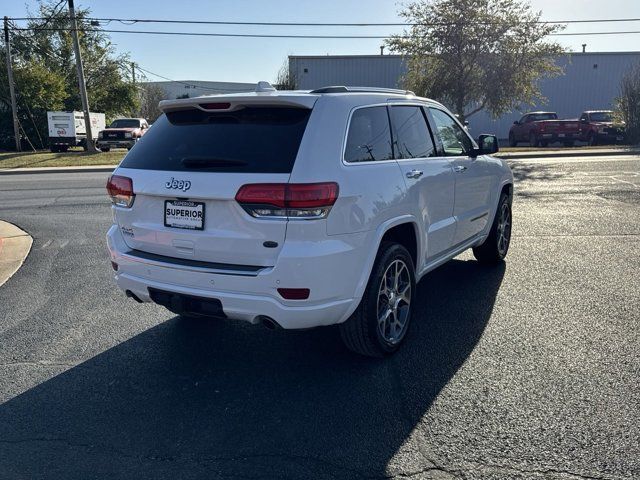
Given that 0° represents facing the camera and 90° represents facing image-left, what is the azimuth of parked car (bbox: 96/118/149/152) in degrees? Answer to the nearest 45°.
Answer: approximately 45°

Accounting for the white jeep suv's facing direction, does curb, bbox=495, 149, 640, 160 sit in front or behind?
in front

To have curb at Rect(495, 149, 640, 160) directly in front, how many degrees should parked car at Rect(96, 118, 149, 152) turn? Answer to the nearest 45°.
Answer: approximately 90° to its left

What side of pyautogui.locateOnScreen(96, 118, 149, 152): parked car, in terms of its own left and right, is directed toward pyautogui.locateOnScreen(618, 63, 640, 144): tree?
left

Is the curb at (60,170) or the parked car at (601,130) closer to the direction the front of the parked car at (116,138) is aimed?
the curb

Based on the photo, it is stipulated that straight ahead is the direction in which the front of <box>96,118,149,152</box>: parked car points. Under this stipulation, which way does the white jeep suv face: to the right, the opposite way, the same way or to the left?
the opposite way

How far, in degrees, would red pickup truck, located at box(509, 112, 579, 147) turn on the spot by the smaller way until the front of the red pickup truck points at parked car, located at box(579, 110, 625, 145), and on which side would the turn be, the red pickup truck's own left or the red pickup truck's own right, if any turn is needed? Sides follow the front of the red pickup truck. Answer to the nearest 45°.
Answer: approximately 135° to the red pickup truck's own right

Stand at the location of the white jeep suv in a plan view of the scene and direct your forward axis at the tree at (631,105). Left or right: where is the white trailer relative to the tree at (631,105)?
left

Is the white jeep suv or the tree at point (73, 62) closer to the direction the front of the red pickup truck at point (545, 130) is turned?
the tree

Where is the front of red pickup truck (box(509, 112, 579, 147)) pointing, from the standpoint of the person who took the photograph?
facing away from the viewer and to the left of the viewer

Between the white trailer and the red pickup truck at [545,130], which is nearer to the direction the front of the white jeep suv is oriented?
the red pickup truck

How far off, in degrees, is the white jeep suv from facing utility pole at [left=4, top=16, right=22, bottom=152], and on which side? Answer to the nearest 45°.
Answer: approximately 90° to its left

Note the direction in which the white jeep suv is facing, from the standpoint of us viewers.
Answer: facing away from the viewer and to the right of the viewer

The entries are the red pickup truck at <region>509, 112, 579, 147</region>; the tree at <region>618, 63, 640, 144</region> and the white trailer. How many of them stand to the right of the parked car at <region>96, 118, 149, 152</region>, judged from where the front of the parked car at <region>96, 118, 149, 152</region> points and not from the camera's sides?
1

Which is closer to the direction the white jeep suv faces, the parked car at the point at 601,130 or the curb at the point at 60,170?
the parked car

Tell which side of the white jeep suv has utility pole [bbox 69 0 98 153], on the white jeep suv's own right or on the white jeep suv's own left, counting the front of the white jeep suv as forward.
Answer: on the white jeep suv's own left

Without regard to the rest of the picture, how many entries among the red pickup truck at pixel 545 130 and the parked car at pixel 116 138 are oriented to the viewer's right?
0
